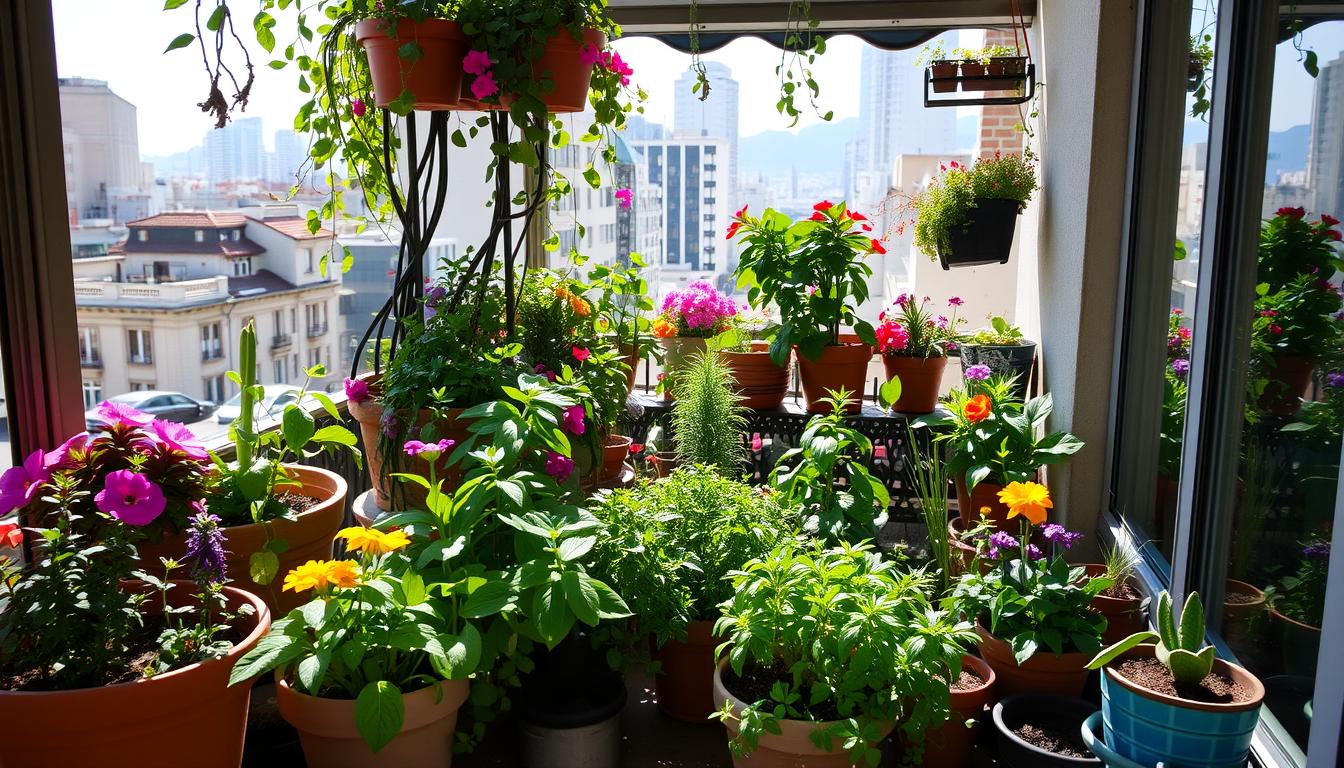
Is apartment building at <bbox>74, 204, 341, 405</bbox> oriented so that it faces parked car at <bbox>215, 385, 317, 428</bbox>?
yes

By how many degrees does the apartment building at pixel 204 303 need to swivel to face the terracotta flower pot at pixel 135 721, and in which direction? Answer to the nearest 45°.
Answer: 0° — it already faces it

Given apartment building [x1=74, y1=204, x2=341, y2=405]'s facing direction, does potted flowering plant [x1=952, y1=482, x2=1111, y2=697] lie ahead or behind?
ahead

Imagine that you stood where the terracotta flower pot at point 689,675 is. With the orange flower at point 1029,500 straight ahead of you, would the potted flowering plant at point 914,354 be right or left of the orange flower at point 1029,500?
left

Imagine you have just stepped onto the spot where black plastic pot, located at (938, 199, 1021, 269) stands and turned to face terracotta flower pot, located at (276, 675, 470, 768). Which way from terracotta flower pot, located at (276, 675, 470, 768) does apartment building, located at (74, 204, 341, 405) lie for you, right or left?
right

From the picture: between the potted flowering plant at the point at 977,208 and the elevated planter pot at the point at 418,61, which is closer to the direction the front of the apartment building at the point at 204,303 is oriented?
the elevated planter pot

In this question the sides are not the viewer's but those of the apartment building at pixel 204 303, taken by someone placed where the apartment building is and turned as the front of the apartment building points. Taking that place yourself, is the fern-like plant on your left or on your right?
on your left

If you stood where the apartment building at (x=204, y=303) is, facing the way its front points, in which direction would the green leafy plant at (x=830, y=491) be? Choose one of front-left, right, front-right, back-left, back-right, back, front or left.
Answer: front-left

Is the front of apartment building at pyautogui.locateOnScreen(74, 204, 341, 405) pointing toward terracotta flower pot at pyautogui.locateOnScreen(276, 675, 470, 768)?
yes

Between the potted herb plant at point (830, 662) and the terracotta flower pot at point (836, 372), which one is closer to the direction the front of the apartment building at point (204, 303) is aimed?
the potted herb plant

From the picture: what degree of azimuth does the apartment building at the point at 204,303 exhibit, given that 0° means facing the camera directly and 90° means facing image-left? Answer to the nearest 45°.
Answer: approximately 0°

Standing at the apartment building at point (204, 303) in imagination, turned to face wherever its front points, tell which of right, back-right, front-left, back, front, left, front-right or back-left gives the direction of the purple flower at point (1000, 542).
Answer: front-left
